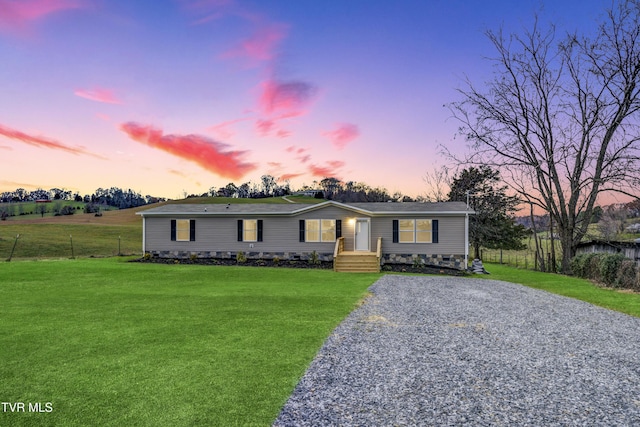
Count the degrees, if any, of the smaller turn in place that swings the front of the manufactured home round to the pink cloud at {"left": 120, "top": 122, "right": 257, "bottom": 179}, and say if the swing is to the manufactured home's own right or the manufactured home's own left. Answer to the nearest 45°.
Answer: approximately 135° to the manufactured home's own right

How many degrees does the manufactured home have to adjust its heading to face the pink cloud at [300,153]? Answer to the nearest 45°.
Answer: approximately 180°

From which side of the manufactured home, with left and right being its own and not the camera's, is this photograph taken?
front

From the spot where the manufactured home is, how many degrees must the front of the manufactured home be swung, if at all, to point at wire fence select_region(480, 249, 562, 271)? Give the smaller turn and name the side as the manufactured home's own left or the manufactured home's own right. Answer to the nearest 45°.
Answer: approximately 135° to the manufactured home's own left
